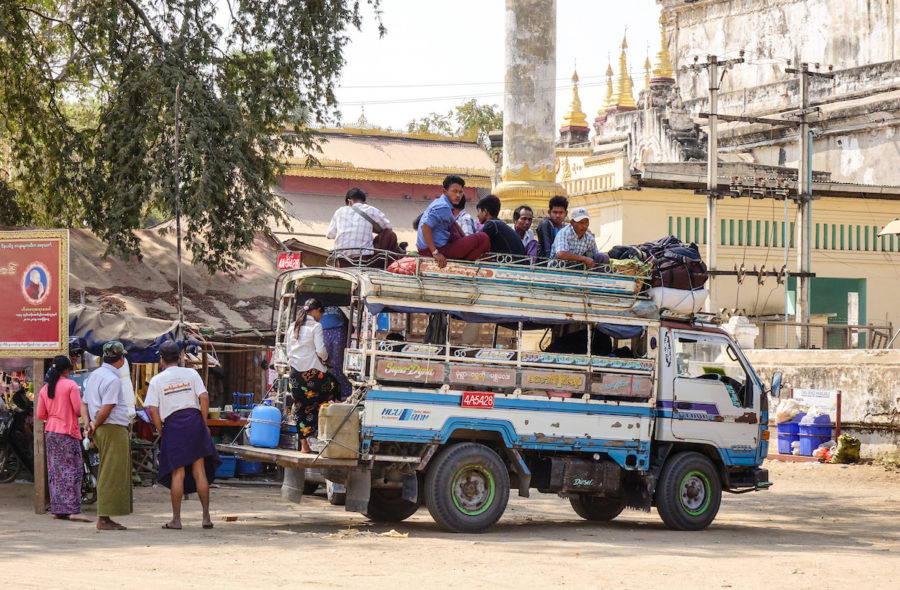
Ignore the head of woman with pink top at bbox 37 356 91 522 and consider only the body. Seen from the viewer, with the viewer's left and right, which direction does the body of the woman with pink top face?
facing away from the viewer and to the right of the viewer

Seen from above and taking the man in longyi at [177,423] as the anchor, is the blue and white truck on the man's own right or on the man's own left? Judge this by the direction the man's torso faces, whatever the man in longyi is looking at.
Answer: on the man's own right

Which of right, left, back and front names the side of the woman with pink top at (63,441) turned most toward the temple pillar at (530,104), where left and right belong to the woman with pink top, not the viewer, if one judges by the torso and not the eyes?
front

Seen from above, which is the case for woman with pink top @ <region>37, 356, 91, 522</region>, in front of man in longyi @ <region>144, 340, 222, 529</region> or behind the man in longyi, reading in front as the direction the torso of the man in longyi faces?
in front

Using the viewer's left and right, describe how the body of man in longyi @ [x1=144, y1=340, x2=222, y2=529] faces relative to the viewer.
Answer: facing away from the viewer

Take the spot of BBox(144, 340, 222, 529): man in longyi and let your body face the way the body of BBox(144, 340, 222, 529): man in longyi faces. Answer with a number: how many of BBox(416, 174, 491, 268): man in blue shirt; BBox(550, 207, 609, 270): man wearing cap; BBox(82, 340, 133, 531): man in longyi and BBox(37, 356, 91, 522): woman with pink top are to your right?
2
